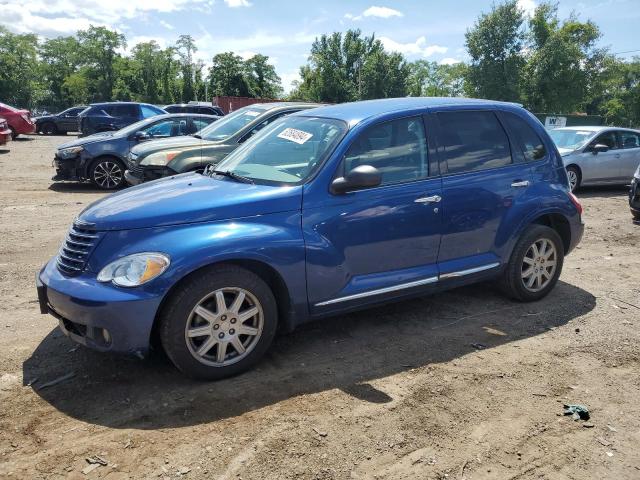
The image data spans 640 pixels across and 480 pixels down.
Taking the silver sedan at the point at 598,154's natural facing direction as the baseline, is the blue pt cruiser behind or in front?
in front

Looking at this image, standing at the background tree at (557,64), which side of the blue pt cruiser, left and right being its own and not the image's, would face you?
back

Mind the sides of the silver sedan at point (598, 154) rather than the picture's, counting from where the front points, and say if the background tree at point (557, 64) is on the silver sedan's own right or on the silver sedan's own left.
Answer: on the silver sedan's own right
